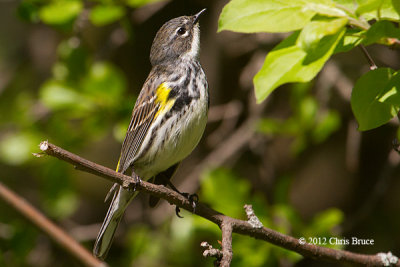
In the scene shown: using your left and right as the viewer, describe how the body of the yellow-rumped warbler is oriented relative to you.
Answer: facing to the right of the viewer

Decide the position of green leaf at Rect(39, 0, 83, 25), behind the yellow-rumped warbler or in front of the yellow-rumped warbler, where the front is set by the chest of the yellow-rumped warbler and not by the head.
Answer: behind

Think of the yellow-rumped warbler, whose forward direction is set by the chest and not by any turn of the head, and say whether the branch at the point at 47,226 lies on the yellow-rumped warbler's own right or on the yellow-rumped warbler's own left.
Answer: on the yellow-rumped warbler's own right
